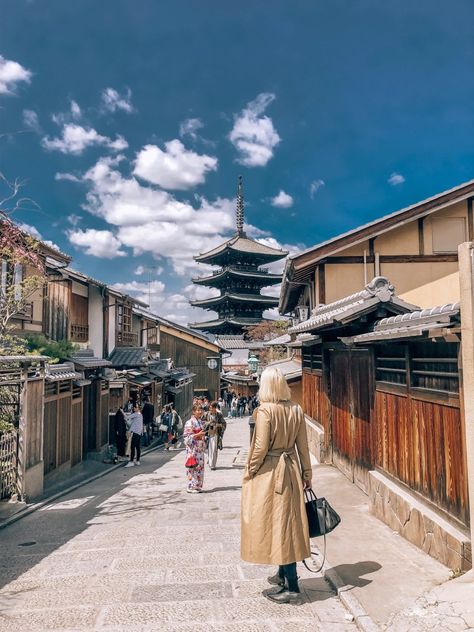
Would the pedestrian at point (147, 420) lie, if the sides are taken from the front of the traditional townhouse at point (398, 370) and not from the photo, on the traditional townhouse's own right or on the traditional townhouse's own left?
on the traditional townhouse's own right

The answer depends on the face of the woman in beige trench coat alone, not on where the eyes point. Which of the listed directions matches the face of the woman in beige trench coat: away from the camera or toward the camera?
away from the camera

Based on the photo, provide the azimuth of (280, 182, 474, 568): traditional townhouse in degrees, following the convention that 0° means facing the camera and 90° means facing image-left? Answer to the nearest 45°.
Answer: approximately 45°

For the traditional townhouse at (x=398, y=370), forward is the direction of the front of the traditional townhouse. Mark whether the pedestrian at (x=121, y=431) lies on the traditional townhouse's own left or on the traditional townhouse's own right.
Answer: on the traditional townhouse's own right

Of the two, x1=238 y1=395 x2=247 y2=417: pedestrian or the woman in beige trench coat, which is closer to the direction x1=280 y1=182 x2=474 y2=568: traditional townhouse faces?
the woman in beige trench coat

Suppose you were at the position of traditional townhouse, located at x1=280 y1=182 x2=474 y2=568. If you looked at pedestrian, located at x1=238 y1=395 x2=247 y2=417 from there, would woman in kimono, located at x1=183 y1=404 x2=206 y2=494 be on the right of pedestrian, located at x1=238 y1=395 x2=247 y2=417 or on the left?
left

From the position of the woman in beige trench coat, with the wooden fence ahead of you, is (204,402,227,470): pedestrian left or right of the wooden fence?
right

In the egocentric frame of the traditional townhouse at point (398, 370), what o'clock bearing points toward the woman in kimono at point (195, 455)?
The woman in kimono is roughly at 12 o'clock from the traditional townhouse.

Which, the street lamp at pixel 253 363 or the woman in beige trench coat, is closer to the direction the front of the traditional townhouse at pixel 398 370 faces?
the woman in beige trench coat

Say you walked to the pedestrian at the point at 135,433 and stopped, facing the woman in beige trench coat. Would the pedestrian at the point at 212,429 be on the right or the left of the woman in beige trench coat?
left

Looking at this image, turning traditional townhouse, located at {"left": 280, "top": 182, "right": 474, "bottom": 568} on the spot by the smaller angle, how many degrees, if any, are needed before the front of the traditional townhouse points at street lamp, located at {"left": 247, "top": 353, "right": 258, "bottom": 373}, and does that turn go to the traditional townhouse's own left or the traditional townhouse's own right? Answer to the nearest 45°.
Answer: approximately 135° to the traditional townhouse's own right
